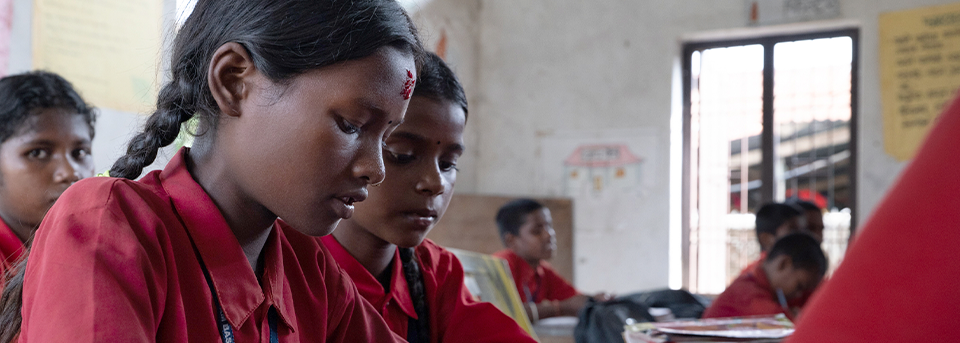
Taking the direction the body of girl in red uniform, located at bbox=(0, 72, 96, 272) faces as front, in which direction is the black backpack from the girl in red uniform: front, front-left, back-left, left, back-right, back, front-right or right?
front-left

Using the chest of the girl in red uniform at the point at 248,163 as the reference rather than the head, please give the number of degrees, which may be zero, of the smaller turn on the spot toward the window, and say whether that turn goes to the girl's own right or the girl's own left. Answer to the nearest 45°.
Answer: approximately 90° to the girl's own left

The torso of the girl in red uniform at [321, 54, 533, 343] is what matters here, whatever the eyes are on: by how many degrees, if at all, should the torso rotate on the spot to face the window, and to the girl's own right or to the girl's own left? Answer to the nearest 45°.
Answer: approximately 90° to the girl's own left

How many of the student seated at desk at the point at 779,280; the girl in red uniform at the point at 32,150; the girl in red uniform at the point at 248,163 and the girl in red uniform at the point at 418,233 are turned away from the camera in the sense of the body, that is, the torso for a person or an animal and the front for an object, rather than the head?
0

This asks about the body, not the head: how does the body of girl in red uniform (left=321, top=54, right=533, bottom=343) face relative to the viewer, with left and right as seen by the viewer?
facing the viewer and to the right of the viewer

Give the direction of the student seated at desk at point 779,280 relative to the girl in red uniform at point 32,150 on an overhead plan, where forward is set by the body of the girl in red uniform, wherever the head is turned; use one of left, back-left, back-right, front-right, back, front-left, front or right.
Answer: front-left

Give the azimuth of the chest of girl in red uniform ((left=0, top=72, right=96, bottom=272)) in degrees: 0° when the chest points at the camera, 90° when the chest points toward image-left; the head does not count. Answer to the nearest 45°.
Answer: approximately 315°
